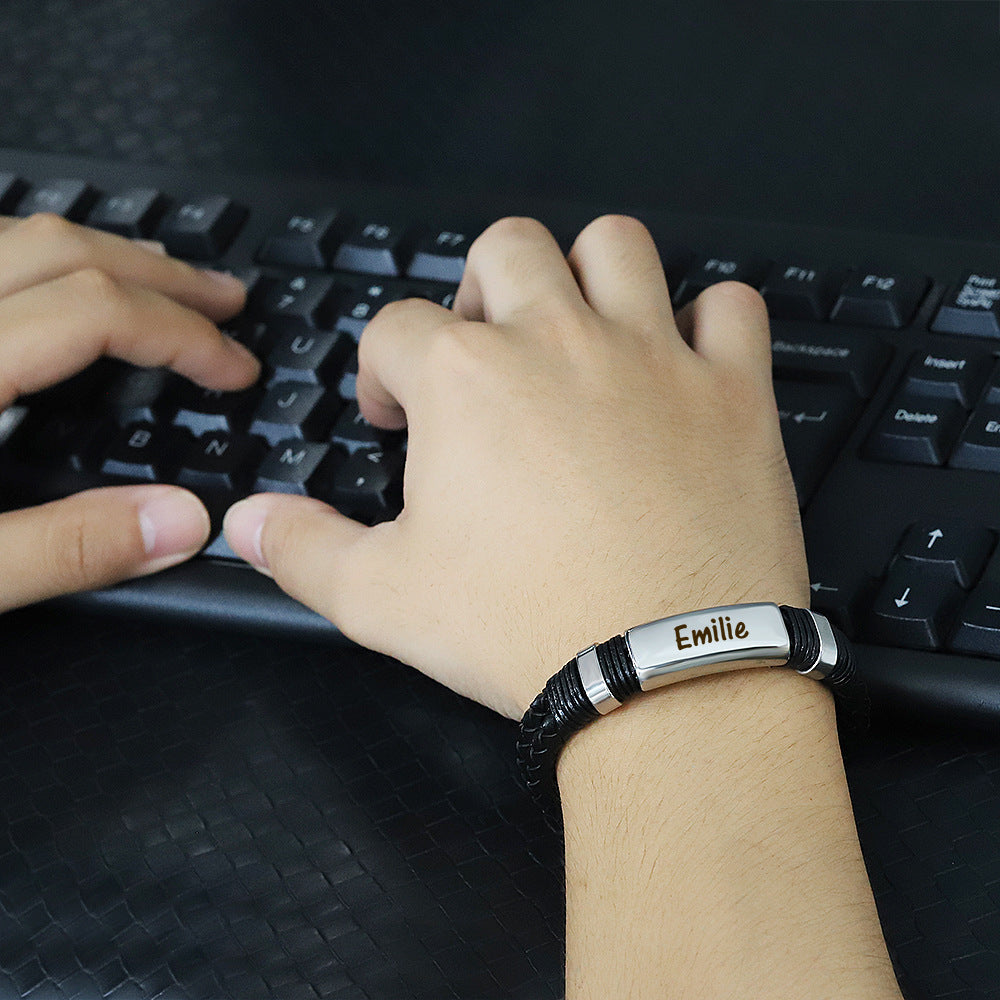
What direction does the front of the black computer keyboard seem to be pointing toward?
toward the camera
